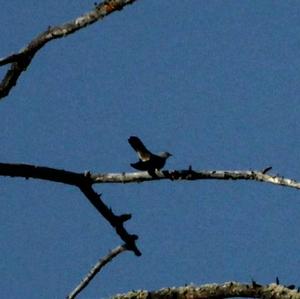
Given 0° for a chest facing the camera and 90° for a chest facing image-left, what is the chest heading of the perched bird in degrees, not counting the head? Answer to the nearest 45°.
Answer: approximately 270°
